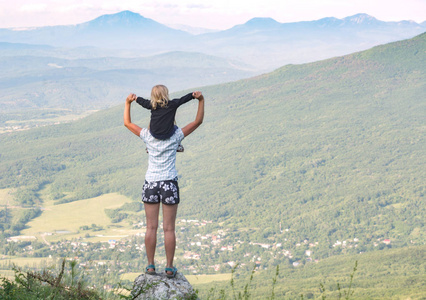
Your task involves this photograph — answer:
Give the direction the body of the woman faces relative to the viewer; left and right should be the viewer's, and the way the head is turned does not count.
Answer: facing away from the viewer

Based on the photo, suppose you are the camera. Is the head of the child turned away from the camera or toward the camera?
away from the camera

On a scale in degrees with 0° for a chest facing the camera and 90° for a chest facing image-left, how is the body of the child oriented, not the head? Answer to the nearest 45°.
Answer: approximately 180°
